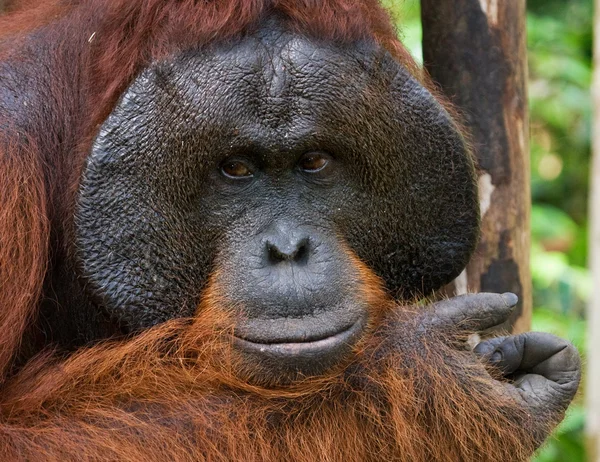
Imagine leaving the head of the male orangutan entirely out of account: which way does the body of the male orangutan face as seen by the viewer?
toward the camera

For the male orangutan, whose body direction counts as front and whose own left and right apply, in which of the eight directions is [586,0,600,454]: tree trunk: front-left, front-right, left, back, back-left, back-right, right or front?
back-left

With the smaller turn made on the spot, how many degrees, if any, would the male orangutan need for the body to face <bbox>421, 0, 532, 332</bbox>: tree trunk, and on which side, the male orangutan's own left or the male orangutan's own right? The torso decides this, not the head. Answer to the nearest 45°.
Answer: approximately 135° to the male orangutan's own left
